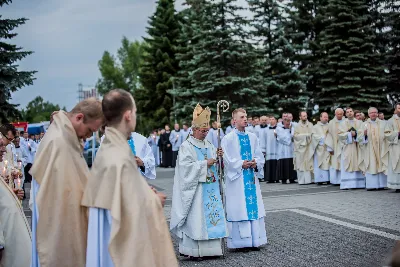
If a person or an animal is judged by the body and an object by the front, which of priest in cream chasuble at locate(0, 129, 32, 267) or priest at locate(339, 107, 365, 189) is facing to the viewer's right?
the priest in cream chasuble

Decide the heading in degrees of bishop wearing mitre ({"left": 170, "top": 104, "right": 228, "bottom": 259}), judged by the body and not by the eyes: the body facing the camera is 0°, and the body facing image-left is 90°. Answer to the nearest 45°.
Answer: approximately 315°

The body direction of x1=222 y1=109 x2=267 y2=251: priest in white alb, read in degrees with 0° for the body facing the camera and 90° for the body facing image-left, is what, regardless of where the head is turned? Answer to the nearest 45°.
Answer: approximately 315°

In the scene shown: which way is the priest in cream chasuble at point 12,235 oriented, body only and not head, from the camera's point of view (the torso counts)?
to the viewer's right

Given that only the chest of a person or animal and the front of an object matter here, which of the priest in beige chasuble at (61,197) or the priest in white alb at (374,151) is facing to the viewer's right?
the priest in beige chasuble at (61,197)

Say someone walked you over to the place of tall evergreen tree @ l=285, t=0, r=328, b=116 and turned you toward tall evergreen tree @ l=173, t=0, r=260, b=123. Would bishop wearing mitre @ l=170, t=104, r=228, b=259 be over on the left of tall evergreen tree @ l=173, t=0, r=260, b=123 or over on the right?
left

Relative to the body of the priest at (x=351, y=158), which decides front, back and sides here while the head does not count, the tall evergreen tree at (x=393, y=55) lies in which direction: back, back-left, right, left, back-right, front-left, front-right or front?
back

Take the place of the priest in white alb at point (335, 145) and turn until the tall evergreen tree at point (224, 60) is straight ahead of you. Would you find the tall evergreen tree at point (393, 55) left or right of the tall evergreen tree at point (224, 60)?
right

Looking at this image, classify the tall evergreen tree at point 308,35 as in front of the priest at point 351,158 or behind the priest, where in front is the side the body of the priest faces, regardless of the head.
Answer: behind
